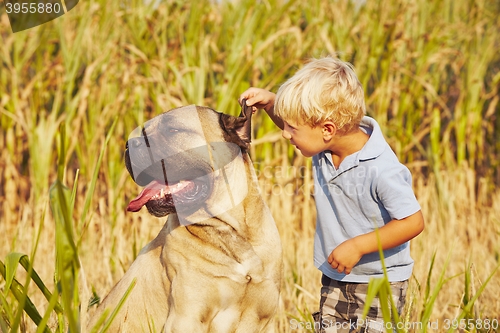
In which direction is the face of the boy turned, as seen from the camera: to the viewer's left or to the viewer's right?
to the viewer's left

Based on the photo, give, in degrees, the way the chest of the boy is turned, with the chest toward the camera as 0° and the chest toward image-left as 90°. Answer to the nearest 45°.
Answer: approximately 45°

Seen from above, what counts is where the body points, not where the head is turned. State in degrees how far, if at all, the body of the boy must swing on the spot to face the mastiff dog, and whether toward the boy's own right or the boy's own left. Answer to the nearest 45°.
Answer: approximately 45° to the boy's own right
